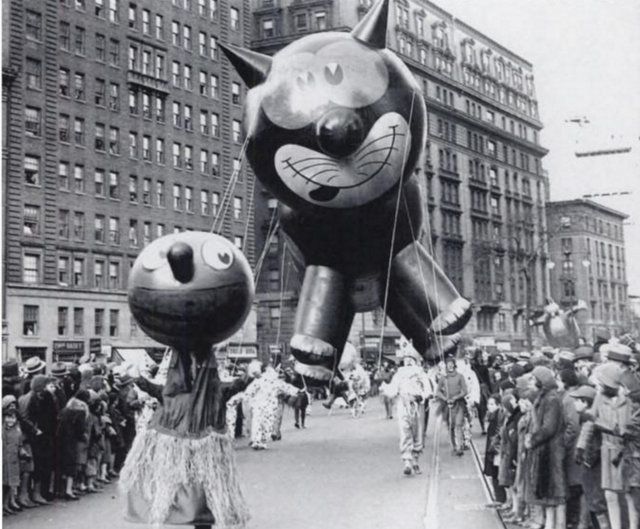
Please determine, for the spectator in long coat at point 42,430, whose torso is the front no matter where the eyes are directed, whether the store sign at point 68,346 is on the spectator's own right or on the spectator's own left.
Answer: on the spectator's own left

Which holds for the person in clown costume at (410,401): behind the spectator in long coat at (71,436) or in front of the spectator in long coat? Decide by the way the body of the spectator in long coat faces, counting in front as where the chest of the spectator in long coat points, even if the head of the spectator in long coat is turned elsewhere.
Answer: in front

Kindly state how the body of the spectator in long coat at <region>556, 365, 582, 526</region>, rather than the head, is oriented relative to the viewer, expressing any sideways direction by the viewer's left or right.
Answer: facing to the left of the viewer

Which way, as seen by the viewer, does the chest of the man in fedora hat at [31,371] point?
to the viewer's right

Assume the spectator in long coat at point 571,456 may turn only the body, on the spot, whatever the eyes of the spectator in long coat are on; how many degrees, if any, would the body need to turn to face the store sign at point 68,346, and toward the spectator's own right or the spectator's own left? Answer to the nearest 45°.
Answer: approximately 45° to the spectator's own right

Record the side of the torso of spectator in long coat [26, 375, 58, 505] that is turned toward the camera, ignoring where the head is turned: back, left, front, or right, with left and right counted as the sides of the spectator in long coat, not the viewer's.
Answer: right

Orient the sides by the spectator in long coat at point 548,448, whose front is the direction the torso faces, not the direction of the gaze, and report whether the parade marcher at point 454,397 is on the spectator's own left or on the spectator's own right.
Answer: on the spectator's own right

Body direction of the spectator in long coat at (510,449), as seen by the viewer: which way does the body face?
to the viewer's left
